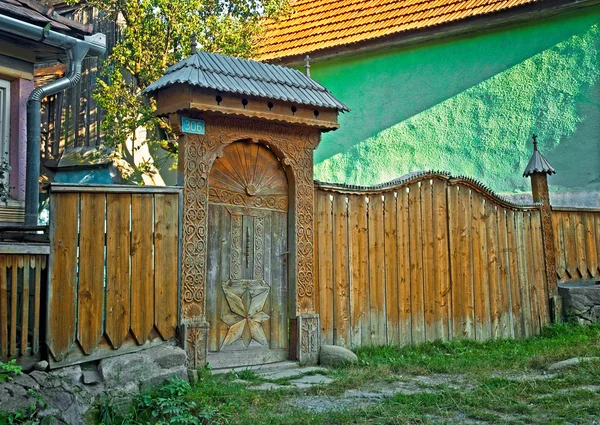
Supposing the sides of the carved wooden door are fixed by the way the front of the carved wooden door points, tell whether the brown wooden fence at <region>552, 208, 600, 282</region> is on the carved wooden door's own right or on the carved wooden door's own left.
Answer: on the carved wooden door's own left

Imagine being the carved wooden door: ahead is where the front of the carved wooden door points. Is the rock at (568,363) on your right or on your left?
on your left

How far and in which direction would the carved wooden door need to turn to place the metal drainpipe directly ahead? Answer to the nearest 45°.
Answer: approximately 90° to its right

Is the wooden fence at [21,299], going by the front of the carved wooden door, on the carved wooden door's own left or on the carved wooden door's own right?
on the carved wooden door's own right

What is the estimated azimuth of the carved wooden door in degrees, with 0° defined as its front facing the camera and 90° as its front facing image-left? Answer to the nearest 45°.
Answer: approximately 0°

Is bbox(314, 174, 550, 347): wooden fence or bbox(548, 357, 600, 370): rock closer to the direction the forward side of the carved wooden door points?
the rock

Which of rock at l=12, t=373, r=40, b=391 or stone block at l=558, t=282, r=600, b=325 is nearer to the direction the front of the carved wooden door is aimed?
the rock

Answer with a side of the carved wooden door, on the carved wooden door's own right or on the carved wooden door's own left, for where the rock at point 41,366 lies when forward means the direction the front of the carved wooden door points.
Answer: on the carved wooden door's own right

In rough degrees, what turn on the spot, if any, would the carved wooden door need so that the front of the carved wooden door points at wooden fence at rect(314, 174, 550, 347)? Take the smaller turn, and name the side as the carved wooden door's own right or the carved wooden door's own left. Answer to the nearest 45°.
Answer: approximately 135° to the carved wooden door's own left
